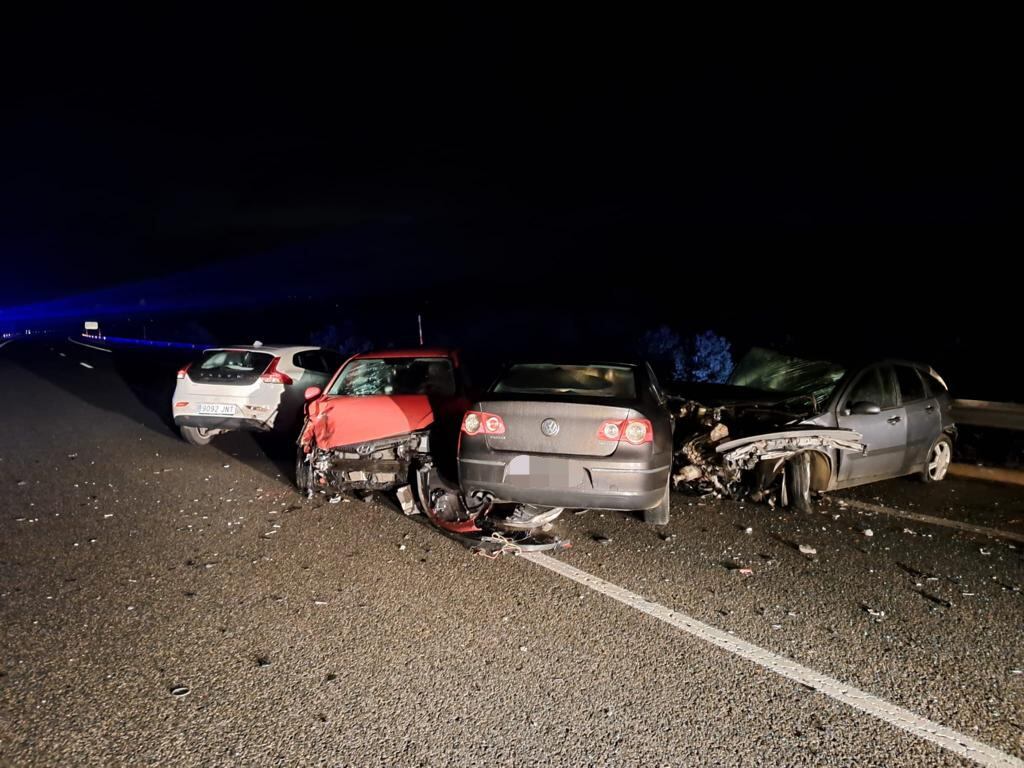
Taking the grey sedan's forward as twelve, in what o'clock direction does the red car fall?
The red car is roughly at 10 o'clock from the grey sedan.

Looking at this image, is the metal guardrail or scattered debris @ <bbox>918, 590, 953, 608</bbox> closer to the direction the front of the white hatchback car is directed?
the metal guardrail

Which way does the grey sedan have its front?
away from the camera

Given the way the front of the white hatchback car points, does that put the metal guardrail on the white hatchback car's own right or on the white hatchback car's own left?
on the white hatchback car's own right

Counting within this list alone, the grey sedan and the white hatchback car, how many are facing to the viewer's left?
0

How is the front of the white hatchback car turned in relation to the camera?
facing away from the viewer and to the right of the viewer

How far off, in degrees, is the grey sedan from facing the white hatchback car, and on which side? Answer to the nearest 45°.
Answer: approximately 45° to its left

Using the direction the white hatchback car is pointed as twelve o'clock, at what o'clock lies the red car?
The red car is roughly at 4 o'clock from the white hatchback car.

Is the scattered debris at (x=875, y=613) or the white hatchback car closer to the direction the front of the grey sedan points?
the white hatchback car

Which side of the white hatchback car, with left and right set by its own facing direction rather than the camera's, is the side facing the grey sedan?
right
